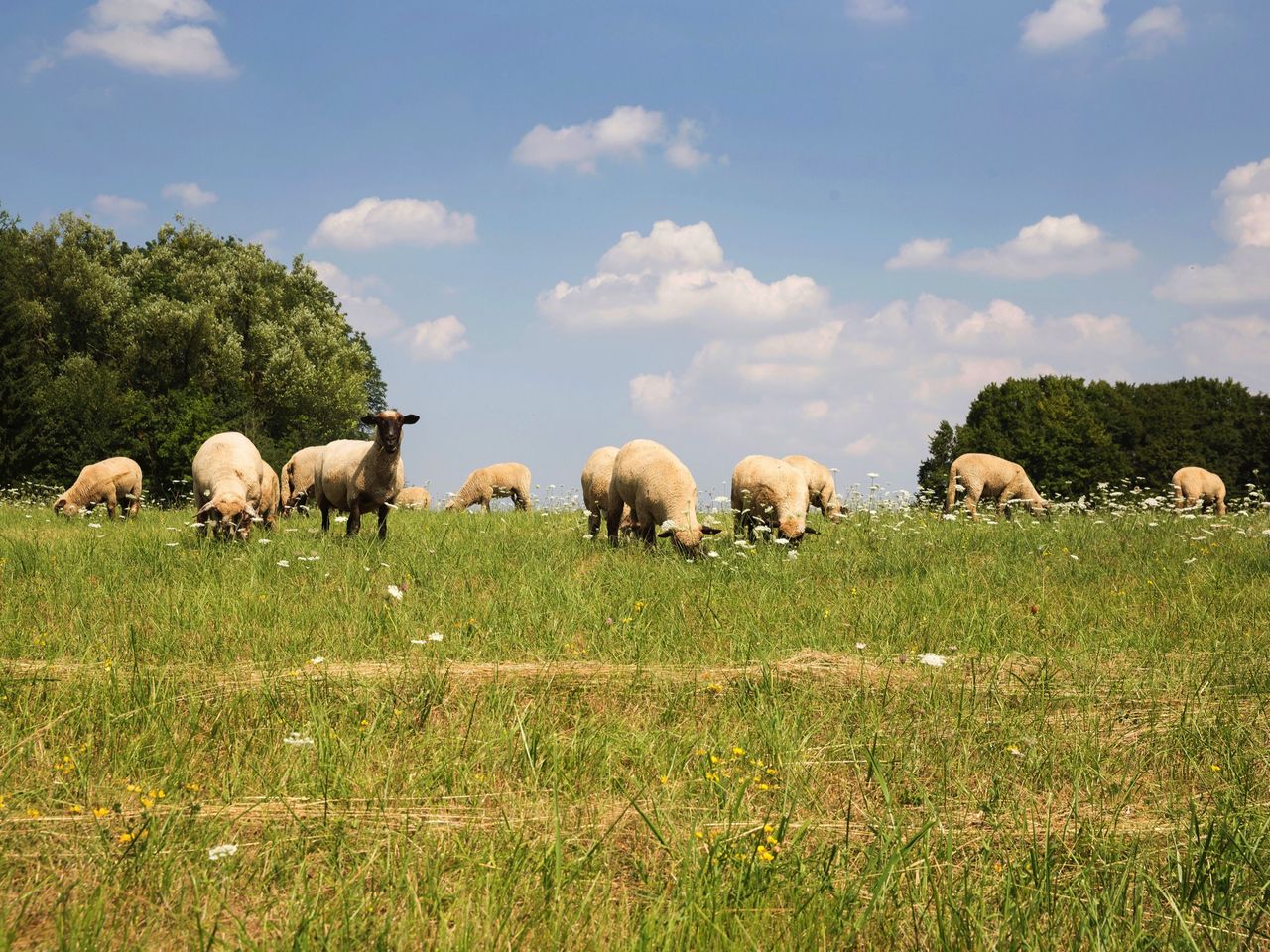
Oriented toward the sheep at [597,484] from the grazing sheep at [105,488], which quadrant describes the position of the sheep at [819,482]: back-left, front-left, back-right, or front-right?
front-left

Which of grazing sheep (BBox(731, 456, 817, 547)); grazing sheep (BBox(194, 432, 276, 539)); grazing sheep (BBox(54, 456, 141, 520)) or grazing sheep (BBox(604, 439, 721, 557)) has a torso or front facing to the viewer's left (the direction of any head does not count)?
grazing sheep (BBox(54, 456, 141, 520))

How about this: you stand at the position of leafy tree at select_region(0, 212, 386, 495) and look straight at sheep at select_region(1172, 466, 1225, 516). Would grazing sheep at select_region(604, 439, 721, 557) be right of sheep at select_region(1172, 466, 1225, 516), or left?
right

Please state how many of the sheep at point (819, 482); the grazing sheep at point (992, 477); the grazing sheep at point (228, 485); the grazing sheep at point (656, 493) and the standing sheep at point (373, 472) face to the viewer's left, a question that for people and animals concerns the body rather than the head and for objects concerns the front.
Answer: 0

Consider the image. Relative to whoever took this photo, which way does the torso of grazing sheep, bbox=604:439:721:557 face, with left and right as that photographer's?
facing the viewer and to the right of the viewer

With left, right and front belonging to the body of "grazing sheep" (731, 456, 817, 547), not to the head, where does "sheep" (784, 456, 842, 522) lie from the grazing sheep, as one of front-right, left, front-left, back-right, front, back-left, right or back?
back-left

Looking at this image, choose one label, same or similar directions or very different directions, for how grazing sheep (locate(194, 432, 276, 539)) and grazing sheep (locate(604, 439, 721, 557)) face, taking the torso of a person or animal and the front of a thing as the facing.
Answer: same or similar directions

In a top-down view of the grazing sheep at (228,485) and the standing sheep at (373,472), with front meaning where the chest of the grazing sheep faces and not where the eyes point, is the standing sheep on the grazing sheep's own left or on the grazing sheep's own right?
on the grazing sheep's own left

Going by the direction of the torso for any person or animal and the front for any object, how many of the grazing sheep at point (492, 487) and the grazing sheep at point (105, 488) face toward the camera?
0

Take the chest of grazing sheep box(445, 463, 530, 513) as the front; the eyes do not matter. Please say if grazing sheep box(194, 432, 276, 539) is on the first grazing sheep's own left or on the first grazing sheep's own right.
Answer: on the first grazing sheep's own left

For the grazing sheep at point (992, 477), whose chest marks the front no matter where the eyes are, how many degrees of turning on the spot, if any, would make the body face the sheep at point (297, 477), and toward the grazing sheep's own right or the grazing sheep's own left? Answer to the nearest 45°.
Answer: approximately 135° to the grazing sheep's own right

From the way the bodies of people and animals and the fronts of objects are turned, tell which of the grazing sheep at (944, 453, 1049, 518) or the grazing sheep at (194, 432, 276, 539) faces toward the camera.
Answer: the grazing sheep at (194, 432, 276, 539)

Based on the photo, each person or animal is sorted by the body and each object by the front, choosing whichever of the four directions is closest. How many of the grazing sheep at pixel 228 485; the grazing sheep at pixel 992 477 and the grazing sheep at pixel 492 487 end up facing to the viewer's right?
1

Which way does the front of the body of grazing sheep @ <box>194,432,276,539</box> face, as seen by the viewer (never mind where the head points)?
toward the camera

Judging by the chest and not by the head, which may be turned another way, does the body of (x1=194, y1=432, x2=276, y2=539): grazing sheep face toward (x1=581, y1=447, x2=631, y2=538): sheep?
no

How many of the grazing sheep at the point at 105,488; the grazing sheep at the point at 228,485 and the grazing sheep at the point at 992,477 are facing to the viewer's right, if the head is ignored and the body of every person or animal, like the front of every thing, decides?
1
